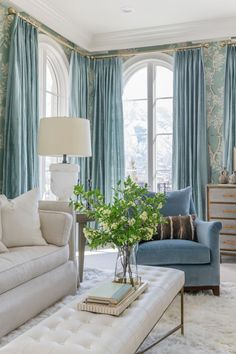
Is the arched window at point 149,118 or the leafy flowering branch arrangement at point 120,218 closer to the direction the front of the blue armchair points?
the leafy flowering branch arrangement

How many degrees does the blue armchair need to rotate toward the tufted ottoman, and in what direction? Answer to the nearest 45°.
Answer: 0° — it already faces it

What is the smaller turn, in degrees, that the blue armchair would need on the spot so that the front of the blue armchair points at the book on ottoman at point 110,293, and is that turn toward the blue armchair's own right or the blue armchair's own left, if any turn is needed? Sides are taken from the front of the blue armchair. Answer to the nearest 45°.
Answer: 0° — it already faces it

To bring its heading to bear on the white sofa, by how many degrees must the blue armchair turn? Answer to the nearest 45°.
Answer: approximately 45° to its right

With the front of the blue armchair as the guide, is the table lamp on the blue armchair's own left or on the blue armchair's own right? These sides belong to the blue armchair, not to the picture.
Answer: on the blue armchair's own right

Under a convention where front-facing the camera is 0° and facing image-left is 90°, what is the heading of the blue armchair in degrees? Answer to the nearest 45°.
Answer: approximately 0°

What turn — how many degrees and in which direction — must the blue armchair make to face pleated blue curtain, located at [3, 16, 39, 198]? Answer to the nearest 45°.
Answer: approximately 90° to its right
